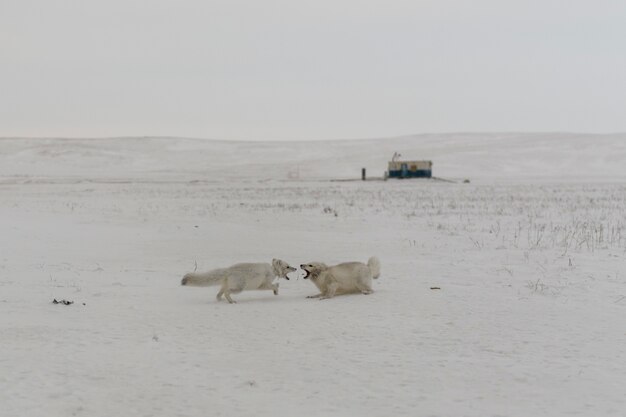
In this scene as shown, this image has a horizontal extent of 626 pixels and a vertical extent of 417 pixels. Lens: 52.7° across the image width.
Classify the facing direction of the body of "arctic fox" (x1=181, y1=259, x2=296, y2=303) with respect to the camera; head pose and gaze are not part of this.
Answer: to the viewer's right

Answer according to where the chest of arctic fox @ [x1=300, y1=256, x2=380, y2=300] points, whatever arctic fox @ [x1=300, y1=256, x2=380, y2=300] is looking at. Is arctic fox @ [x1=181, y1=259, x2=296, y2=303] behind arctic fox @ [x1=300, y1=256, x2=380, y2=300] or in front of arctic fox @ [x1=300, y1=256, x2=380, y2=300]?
in front

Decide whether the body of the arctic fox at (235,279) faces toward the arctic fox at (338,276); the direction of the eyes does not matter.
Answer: yes

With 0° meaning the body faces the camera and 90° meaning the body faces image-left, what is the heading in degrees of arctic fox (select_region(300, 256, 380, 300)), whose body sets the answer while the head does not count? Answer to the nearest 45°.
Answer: approximately 90°

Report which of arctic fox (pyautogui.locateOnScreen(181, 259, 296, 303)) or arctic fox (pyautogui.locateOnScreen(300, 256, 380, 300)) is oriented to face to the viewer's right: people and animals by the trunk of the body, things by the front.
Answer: arctic fox (pyautogui.locateOnScreen(181, 259, 296, 303))

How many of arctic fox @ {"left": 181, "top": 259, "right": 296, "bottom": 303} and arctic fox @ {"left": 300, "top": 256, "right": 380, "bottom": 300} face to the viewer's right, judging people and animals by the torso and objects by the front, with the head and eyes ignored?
1

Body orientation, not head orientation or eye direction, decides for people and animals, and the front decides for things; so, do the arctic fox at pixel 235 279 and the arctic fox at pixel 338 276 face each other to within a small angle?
yes

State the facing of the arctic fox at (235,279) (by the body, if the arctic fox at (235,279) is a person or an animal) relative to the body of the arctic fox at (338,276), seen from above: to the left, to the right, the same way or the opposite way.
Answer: the opposite way
